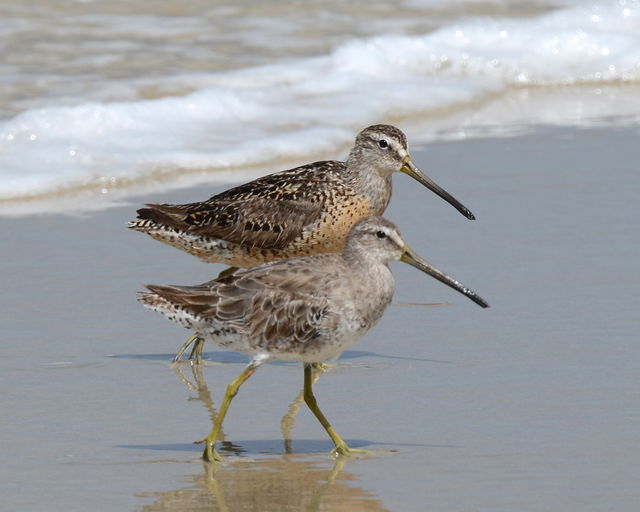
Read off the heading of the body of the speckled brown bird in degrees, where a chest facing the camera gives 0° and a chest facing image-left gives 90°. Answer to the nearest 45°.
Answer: approximately 270°

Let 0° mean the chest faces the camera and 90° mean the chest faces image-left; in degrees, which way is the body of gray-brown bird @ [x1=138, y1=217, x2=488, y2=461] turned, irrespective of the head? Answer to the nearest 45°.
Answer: approximately 270°
